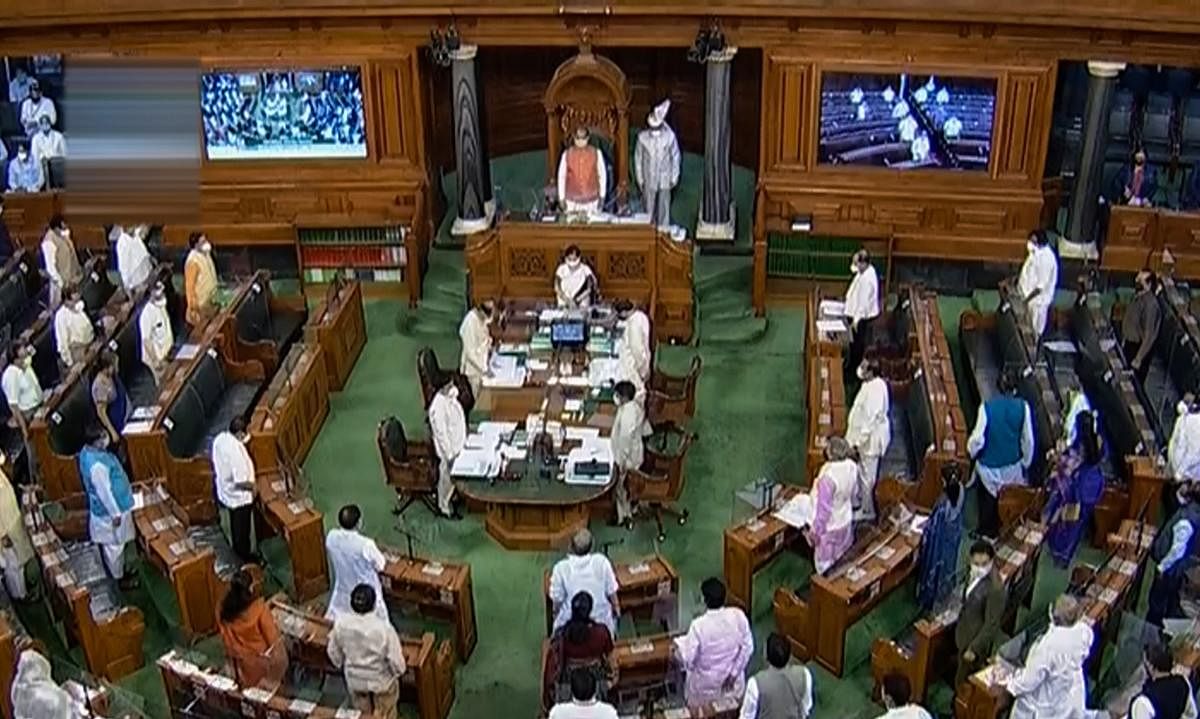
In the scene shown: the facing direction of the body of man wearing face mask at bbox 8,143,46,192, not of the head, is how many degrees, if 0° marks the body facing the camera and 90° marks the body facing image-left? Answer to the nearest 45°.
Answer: approximately 0°

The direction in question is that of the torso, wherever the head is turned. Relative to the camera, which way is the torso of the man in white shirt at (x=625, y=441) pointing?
to the viewer's left

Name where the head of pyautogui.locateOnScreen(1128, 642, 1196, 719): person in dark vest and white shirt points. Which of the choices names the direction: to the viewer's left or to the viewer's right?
to the viewer's left

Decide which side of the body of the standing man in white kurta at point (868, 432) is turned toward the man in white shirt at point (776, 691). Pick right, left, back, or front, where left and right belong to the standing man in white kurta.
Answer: left

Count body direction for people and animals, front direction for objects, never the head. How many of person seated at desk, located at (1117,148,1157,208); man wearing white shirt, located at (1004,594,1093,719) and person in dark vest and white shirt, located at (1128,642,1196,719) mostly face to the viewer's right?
0

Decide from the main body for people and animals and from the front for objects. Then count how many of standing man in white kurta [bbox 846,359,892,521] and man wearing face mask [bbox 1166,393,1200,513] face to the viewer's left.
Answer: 2

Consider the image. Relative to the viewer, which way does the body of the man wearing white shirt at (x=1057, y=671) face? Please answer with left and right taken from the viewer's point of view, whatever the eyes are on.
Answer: facing away from the viewer and to the left of the viewer

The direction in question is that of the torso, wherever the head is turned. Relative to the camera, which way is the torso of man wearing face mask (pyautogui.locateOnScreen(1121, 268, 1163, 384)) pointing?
to the viewer's left

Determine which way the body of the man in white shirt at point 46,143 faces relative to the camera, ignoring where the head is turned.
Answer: toward the camera

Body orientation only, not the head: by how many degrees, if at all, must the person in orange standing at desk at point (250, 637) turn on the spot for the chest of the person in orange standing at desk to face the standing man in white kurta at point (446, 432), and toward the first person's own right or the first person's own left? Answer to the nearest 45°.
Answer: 0° — they already face them

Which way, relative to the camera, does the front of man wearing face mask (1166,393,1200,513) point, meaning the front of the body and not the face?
to the viewer's left

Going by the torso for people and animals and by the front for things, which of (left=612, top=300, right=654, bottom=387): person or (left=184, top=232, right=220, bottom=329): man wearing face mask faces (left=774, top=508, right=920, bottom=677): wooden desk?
the man wearing face mask

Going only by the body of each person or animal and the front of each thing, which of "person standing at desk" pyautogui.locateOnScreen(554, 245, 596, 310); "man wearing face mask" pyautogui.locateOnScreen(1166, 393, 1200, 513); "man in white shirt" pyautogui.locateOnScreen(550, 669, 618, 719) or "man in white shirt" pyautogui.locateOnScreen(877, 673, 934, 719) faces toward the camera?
the person standing at desk

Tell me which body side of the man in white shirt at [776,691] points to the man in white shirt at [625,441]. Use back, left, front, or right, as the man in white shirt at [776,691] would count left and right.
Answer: front

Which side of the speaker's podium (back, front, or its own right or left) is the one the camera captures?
front

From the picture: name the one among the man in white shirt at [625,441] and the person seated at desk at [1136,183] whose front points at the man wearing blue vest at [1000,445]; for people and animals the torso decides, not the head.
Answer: the person seated at desk

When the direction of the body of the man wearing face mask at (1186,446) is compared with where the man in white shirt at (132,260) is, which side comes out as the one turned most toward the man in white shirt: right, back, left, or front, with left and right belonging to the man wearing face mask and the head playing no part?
front

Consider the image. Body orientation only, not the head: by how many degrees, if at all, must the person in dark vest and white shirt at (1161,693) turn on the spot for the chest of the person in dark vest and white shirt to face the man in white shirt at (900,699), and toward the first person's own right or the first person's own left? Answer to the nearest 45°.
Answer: approximately 90° to the first person's own left
